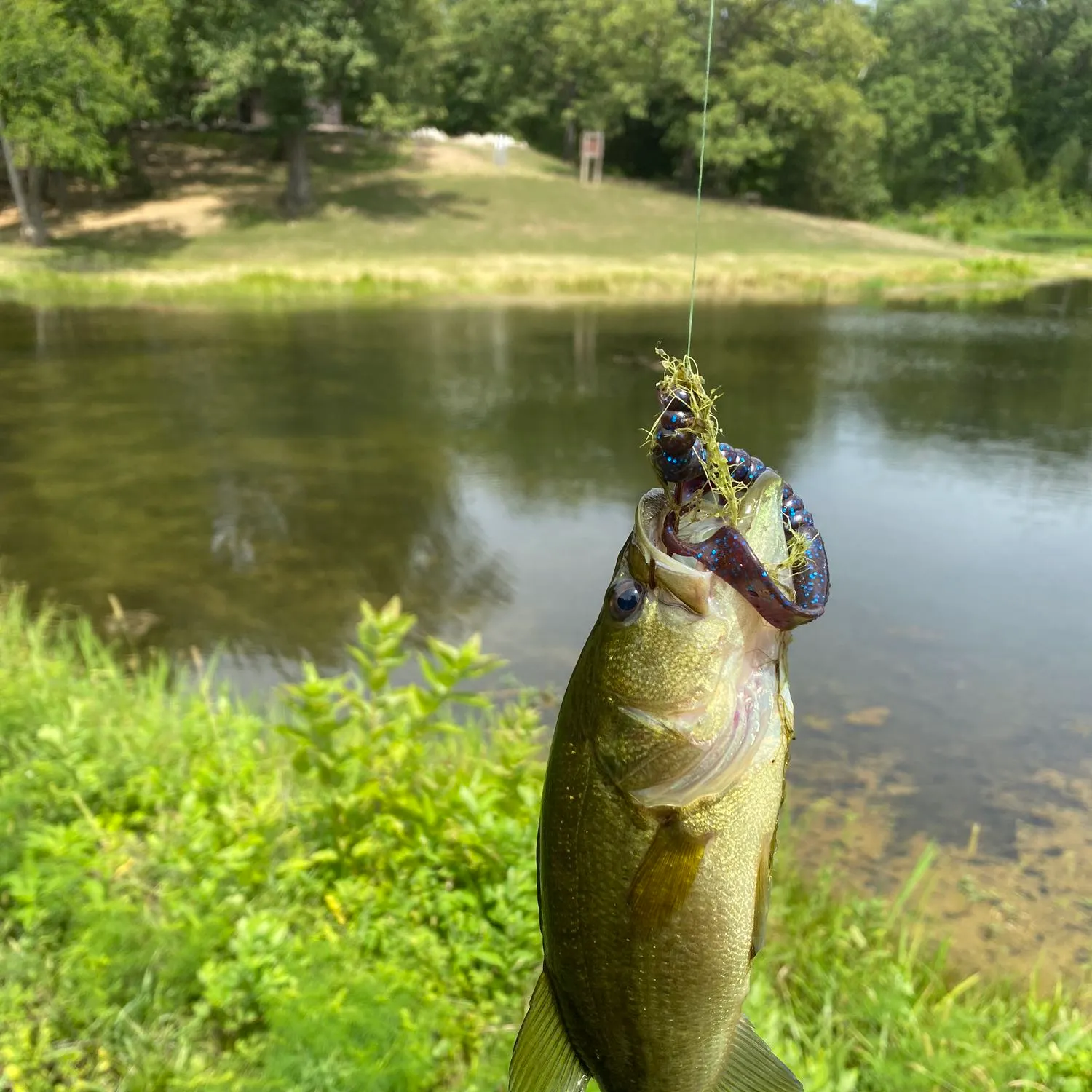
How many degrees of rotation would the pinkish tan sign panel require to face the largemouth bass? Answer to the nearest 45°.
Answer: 0° — it already faces it

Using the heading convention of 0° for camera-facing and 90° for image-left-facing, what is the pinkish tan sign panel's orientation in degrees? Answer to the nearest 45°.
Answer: approximately 0°

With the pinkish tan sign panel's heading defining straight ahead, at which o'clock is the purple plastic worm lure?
The purple plastic worm lure is roughly at 12 o'clock from the pinkish tan sign panel.
